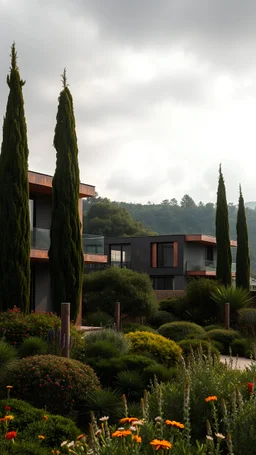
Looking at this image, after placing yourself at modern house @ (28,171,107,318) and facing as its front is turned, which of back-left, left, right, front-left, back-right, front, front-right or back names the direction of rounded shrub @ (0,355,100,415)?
front-right

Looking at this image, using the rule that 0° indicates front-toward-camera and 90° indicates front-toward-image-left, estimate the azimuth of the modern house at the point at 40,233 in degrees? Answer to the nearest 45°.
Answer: approximately 315°

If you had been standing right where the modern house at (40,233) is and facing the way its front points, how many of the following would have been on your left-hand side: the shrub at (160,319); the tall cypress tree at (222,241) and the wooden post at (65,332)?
2

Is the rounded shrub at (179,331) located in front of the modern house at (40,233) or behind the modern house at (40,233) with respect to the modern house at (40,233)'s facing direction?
in front

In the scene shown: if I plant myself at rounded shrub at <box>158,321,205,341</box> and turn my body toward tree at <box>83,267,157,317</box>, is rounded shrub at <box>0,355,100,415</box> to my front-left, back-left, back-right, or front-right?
back-left

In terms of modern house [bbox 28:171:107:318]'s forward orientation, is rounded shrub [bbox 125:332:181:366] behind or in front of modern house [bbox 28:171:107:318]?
in front

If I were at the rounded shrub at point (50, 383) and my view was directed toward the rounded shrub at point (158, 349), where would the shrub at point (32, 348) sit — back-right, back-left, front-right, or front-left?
front-left

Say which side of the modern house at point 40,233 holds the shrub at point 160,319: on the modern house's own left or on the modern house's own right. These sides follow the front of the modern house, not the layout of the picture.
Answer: on the modern house's own left

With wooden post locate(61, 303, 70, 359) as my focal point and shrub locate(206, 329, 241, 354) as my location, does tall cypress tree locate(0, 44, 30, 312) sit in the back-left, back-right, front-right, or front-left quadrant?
front-right

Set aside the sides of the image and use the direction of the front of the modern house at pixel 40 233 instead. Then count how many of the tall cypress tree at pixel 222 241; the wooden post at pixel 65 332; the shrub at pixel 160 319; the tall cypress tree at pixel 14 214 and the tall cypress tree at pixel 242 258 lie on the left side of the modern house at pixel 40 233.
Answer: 3

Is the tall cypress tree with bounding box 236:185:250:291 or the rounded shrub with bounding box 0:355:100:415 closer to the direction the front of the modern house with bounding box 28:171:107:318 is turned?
the rounded shrub

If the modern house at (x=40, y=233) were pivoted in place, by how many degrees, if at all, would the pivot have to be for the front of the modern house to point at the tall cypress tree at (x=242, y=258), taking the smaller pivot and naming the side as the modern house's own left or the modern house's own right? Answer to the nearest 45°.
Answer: approximately 90° to the modern house's own left

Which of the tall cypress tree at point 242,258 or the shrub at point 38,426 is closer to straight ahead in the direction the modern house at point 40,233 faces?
the shrub

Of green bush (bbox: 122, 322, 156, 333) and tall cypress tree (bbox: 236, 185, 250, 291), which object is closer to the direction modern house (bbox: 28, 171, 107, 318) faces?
the green bush

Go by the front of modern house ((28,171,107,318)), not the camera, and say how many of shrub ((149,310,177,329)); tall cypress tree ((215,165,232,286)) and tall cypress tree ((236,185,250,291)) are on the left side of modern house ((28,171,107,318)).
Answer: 3
